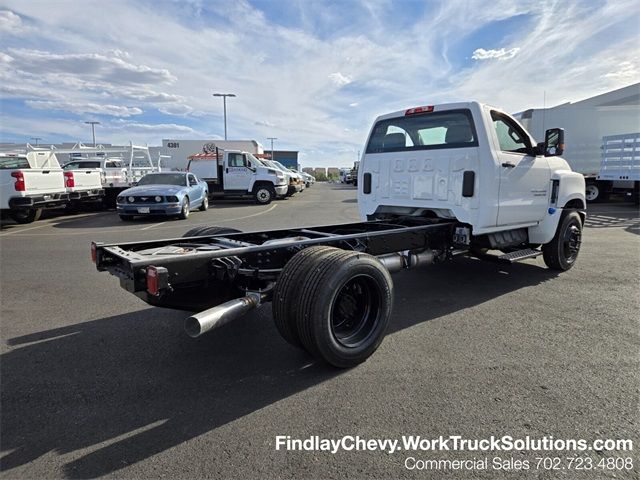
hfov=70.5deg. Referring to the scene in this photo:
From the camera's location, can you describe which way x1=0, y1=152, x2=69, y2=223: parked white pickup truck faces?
facing away from the viewer and to the left of the viewer

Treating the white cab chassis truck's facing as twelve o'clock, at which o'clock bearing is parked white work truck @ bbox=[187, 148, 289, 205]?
The parked white work truck is roughly at 10 o'clock from the white cab chassis truck.

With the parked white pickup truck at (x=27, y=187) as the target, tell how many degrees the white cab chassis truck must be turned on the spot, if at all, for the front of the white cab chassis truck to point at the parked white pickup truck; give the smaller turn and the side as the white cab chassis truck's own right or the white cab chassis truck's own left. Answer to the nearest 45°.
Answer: approximately 90° to the white cab chassis truck's own left

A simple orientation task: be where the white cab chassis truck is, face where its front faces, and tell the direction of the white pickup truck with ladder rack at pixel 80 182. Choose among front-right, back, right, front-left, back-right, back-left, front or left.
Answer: left

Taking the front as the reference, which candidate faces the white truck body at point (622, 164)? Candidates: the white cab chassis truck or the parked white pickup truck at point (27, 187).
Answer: the white cab chassis truck

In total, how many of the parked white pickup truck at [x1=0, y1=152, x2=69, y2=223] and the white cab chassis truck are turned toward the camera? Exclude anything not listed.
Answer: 0

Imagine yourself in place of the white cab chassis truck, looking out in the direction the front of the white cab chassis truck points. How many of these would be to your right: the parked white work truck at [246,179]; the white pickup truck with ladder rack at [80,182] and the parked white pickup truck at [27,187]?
0

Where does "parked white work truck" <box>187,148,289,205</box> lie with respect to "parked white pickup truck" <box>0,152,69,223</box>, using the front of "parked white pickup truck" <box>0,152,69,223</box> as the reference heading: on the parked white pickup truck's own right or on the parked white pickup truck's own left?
on the parked white pickup truck's own right

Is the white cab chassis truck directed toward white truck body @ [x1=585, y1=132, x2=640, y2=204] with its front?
yes

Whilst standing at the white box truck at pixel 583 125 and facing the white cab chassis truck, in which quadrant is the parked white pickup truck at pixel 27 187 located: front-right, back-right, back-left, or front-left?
front-right

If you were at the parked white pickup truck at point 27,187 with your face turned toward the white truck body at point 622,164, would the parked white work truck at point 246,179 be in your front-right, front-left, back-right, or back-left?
front-left

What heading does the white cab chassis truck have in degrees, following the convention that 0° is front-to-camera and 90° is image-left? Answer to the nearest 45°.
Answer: approximately 225°
